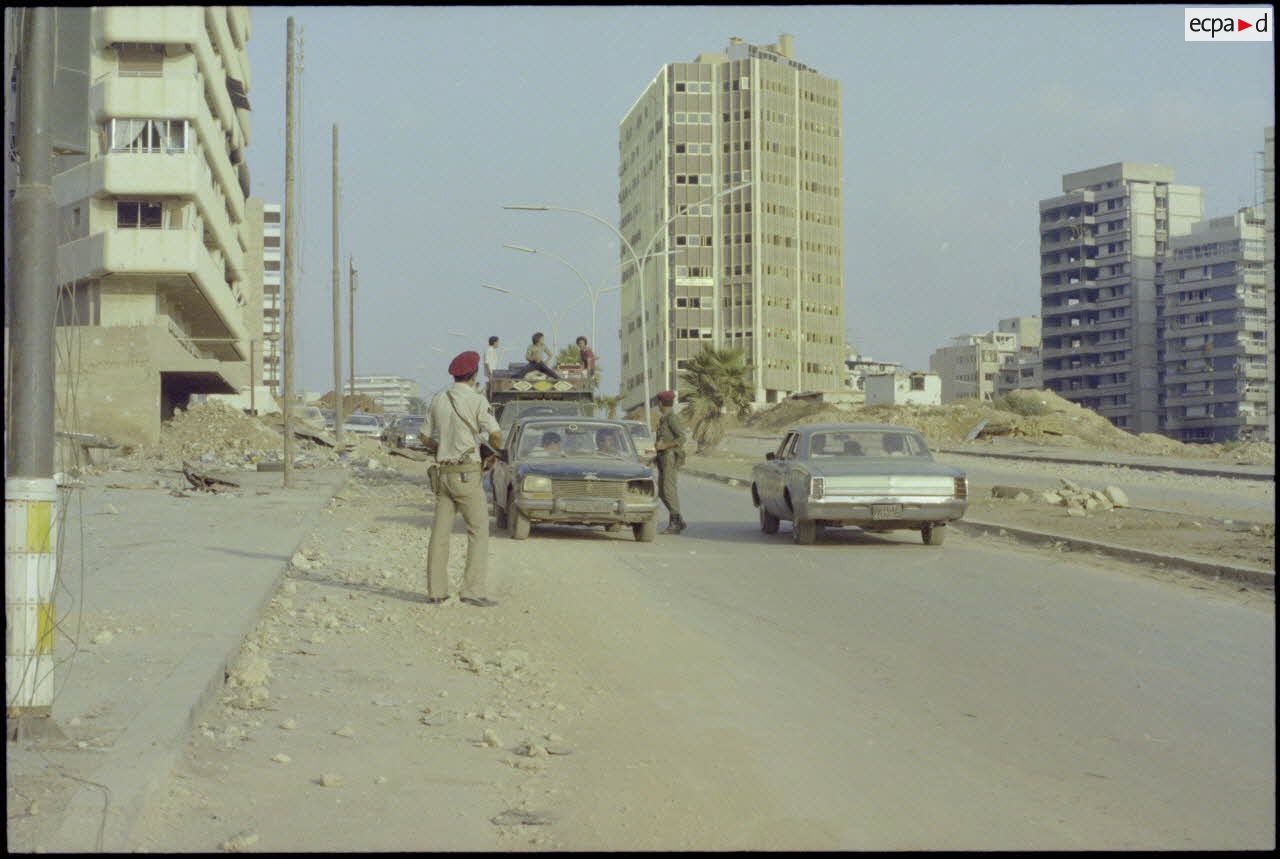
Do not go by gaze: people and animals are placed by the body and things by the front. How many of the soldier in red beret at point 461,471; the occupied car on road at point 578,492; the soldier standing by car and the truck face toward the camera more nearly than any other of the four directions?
2

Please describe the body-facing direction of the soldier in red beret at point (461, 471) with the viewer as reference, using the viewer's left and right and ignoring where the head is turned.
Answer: facing away from the viewer and to the right of the viewer

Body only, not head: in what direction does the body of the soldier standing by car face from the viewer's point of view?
to the viewer's left

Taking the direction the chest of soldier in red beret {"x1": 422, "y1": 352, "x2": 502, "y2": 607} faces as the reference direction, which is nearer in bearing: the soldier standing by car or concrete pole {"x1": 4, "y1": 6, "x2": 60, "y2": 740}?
the soldier standing by car

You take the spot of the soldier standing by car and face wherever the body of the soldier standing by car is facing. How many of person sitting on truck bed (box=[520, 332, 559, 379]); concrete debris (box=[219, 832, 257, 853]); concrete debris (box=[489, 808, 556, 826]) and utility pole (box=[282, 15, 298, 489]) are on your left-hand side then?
2

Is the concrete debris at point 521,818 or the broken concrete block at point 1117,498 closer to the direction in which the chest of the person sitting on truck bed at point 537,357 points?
the concrete debris

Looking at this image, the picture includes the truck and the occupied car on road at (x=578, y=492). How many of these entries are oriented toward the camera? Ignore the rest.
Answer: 2

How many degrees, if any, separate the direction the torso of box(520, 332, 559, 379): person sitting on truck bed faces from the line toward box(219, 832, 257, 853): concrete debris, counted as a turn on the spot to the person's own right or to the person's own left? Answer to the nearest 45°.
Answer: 0° — they already face it

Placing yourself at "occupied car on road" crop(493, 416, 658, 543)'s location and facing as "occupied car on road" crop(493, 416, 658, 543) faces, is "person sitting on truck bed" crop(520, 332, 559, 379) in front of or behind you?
behind

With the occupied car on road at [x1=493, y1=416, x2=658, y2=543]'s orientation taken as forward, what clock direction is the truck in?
The truck is roughly at 6 o'clock from the occupied car on road.
